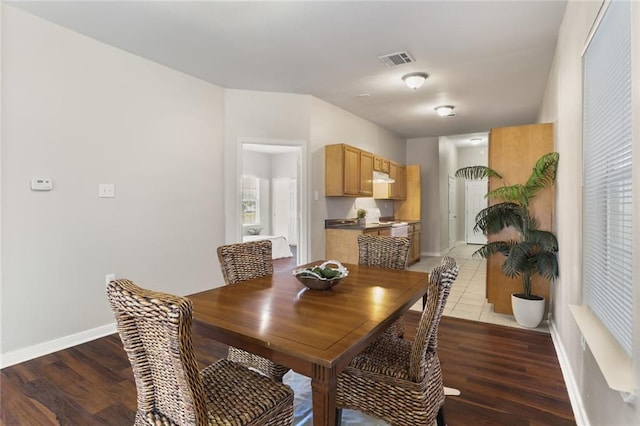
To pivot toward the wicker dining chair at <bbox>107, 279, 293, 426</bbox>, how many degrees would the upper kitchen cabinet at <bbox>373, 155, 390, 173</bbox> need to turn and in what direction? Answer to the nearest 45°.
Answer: approximately 45° to its right

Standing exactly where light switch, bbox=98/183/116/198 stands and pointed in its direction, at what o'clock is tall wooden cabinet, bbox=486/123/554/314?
The tall wooden cabinet is roughly at 10 o'clock from the light switch.

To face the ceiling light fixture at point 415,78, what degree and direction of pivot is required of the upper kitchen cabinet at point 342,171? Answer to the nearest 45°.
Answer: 0° — it already faces it

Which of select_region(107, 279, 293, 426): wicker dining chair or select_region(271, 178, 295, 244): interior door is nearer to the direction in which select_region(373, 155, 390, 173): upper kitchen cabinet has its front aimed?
the wicker dining chair

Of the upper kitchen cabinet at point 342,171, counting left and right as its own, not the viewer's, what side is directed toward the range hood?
left
